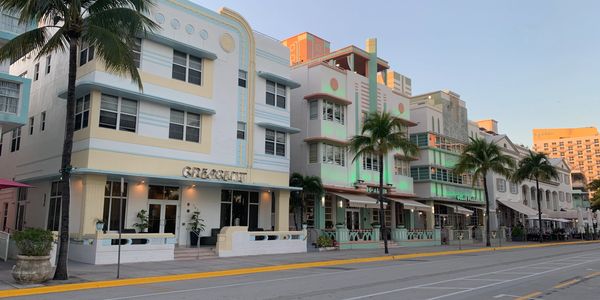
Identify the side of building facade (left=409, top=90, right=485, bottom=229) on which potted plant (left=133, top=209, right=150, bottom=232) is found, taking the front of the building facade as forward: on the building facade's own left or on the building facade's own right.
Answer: on the building facade's own right

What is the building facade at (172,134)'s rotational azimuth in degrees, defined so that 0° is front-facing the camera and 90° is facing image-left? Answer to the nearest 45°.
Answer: approximately 315°

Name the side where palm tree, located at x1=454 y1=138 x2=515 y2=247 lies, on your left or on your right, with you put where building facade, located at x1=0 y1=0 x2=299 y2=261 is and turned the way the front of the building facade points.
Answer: on your left

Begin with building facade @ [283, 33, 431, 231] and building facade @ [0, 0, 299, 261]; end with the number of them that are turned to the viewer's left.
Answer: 0

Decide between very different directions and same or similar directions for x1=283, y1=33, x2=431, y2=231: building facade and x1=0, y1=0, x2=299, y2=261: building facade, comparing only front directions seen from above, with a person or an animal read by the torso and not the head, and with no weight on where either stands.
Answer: same or similar directions

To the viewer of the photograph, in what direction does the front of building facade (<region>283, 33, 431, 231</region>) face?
facing the viewer and to the right of the viewer

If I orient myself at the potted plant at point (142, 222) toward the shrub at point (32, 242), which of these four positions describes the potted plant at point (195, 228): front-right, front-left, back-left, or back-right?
back-left

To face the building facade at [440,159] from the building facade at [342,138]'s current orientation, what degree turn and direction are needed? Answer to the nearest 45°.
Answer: approximately 90° to its left

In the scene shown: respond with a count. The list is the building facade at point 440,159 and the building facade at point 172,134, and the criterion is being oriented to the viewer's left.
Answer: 0

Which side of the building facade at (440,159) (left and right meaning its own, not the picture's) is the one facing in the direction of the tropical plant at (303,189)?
right

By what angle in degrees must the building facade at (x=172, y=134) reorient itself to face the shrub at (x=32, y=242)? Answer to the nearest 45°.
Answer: approximately 90° to its right

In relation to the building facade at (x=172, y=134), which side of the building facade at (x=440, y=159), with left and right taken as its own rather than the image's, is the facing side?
right

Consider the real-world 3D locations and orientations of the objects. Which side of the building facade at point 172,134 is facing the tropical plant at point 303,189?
left
